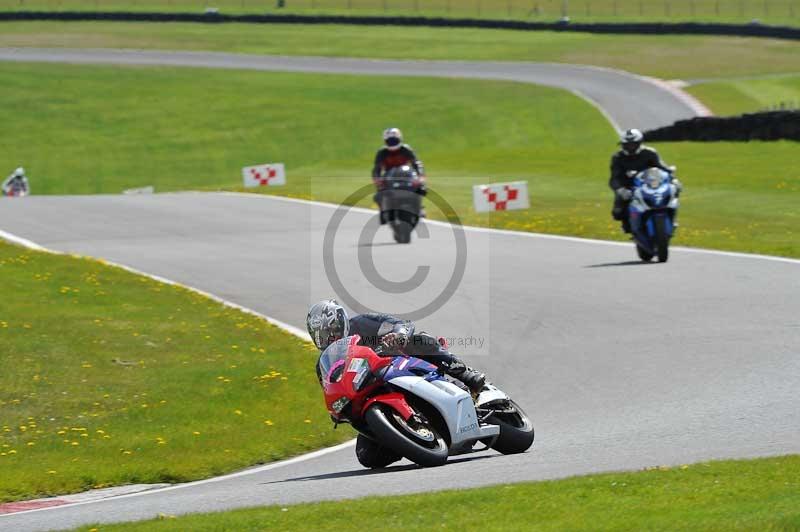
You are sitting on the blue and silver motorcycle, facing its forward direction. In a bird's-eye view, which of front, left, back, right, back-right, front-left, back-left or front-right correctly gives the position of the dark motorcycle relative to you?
back-right

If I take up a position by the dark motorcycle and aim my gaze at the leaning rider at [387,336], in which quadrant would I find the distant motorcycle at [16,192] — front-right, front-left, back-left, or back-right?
back-right

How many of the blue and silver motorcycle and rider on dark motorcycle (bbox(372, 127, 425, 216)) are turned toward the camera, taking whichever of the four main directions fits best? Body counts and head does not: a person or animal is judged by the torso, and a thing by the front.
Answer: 2

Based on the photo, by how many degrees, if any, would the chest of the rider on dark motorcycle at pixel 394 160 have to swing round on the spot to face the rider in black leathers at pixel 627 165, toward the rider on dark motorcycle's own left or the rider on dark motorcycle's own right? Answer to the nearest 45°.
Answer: approximately 45° to the rider on dark motorcycle's own left

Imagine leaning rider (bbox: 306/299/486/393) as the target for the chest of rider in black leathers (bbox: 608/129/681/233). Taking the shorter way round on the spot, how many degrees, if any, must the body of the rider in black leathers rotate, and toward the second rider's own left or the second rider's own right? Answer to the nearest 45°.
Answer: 0° — they already face them
